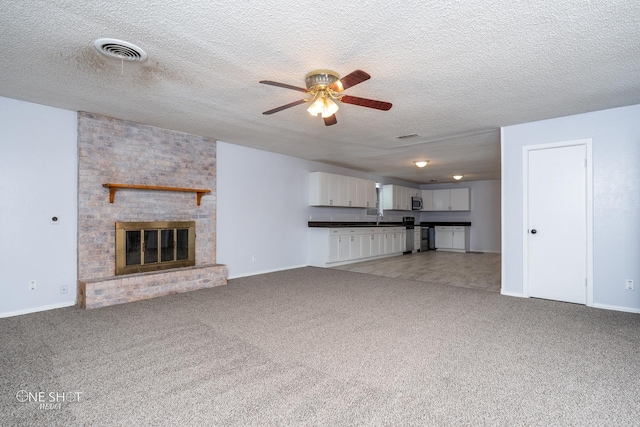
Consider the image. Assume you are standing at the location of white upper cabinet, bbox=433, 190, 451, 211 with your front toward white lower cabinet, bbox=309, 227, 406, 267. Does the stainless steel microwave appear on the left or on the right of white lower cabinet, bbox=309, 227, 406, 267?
right

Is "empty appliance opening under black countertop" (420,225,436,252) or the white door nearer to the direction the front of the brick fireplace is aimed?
the white door

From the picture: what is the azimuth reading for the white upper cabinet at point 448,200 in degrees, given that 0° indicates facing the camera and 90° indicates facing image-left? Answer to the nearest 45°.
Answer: approximately 0°

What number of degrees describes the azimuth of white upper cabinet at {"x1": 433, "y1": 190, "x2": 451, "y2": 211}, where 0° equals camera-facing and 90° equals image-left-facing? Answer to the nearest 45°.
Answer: approximately 0°

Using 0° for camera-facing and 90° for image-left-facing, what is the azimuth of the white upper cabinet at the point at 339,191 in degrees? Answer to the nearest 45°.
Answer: approximately 315°

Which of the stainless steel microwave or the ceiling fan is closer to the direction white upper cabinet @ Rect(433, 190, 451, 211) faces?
the ceiling fan
